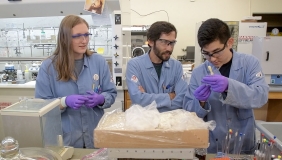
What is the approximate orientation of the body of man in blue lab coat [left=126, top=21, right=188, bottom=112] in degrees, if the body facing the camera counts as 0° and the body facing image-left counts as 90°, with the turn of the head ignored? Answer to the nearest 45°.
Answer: approximately 315°

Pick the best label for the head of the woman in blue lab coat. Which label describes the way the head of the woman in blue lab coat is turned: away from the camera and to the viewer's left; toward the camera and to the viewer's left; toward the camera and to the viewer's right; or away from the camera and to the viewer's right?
toward the camera and to the viewer's right

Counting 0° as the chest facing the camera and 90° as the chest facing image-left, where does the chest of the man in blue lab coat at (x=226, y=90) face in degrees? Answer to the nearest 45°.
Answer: approximately 45°

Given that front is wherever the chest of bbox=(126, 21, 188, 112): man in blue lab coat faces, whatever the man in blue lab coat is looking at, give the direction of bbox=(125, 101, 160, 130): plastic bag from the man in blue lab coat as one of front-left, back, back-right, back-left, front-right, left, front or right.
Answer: front-right

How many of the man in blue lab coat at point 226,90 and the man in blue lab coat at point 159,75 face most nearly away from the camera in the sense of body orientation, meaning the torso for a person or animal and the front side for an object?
0
